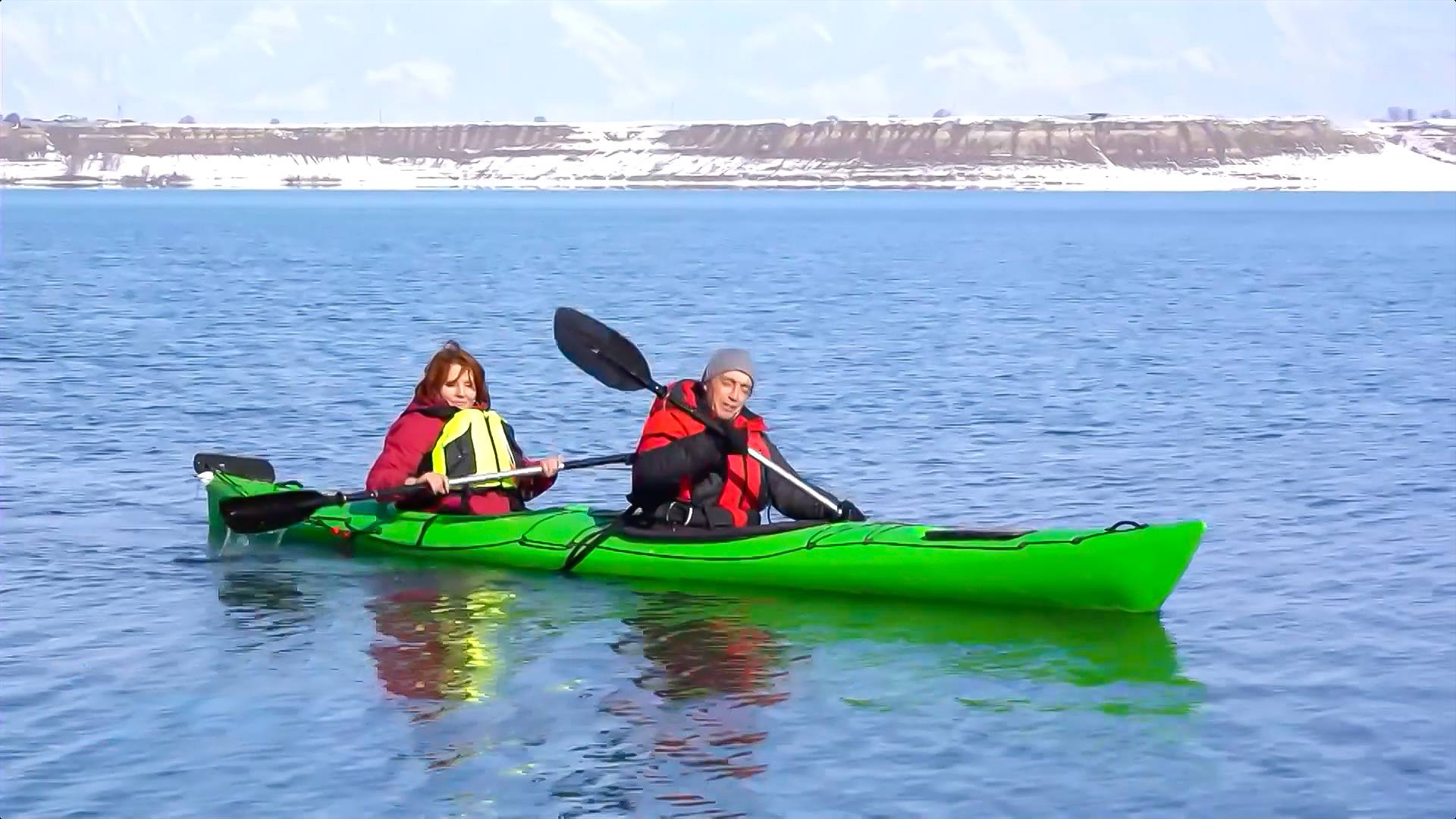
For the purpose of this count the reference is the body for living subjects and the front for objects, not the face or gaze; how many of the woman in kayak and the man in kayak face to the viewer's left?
0

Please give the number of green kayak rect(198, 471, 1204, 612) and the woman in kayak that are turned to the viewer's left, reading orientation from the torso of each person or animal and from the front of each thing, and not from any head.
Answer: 0

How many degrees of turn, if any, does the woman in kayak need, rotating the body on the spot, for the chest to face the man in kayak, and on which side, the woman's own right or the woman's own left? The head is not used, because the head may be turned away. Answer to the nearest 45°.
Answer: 0° — they already face them

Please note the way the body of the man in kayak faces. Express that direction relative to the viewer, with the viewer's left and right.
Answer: facing the viewer and to the right of the viewer

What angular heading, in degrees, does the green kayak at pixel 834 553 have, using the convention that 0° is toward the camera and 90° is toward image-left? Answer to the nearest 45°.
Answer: approximately 315°
